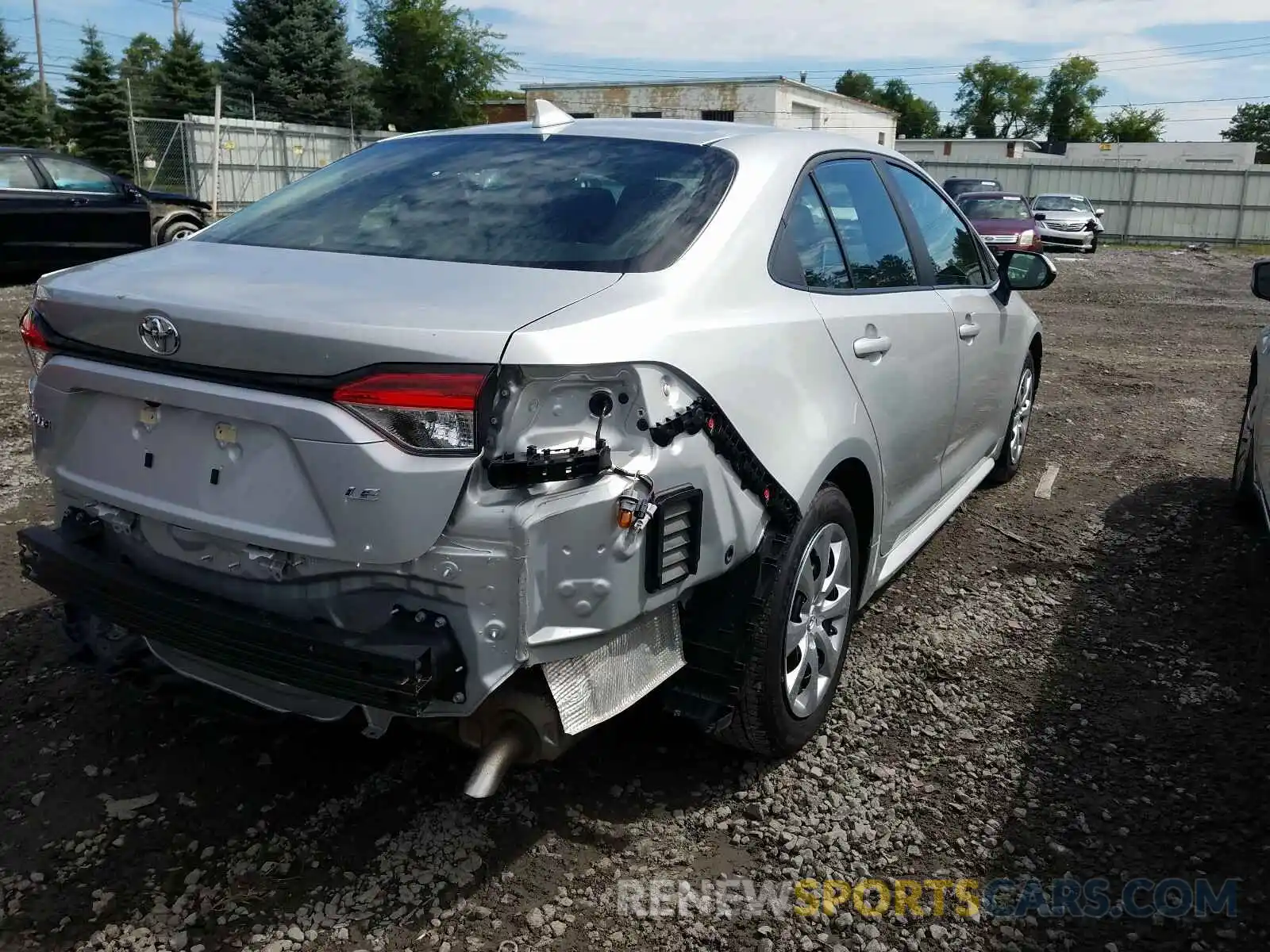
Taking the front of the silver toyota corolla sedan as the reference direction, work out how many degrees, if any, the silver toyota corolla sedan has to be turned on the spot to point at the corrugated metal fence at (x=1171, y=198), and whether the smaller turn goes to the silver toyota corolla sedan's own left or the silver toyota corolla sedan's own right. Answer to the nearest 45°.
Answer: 0° — it already faces it

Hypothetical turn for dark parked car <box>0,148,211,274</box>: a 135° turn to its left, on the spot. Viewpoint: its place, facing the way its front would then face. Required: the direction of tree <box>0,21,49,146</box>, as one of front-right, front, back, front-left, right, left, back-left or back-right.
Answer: front-right

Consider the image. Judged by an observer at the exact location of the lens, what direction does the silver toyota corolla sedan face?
facing away from the viewer and to the right of the viewer

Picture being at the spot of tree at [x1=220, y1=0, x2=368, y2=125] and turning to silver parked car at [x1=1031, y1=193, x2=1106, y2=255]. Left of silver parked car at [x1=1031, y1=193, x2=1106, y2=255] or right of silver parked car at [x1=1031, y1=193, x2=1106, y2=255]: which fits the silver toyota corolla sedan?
right

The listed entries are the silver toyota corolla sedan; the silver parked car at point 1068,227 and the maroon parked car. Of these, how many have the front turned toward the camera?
2

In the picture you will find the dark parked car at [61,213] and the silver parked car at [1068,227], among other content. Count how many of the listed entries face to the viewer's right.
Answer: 1

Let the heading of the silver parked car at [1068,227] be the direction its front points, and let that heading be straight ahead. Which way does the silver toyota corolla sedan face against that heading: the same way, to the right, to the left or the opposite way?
the opposite way

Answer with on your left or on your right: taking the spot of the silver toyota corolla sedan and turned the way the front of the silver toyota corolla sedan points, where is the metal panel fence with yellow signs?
on your left

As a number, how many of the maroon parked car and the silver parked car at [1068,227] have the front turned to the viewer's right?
0

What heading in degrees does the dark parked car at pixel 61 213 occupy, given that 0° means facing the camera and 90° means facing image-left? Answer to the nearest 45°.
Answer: approximately 270°

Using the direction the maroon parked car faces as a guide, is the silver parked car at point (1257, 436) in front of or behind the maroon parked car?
in front
